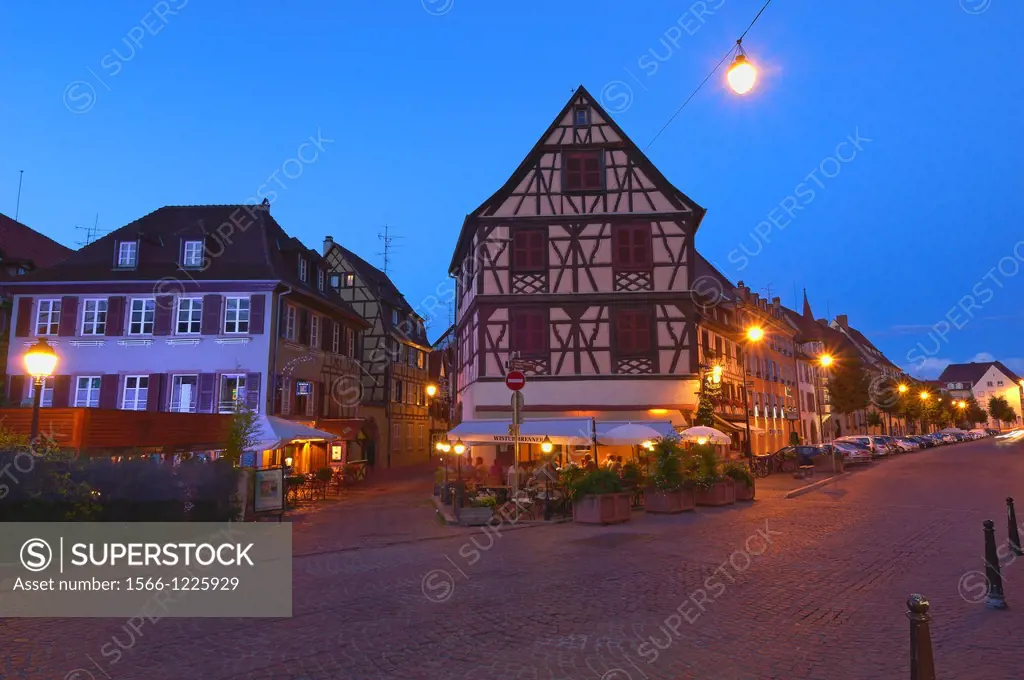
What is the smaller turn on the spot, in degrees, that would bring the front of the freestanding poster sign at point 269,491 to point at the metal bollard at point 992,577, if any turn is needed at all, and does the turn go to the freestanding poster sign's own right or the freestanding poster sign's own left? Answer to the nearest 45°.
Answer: approximately 45° to the freestanding poster sign's own left

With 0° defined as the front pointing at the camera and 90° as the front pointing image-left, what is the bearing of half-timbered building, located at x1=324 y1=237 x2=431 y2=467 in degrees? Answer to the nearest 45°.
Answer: approximately 315°

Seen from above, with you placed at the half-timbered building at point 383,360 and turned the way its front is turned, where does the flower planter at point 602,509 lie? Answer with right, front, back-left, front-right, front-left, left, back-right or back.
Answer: front-right

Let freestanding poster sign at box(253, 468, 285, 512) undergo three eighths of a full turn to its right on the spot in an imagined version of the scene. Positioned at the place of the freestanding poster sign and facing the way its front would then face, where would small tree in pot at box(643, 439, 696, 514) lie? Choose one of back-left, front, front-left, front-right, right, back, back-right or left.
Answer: back-right

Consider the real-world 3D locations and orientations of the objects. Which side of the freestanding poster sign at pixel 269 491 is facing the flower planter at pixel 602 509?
left

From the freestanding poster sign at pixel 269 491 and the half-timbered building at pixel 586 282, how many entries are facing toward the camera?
2

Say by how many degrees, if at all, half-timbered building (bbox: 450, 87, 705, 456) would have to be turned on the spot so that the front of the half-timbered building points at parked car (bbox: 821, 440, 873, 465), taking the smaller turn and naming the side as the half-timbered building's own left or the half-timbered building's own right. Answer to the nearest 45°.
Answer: approximately 135° to the half-timbered building's own left

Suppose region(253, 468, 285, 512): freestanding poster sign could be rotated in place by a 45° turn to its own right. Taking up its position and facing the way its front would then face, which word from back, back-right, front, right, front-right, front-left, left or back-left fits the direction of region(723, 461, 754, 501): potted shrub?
back-left

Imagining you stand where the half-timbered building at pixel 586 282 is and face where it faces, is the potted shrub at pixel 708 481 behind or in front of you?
in front

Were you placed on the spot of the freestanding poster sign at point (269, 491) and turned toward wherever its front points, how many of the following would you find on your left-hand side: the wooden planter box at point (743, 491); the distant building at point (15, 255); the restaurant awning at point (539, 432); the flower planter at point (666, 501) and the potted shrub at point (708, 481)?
4

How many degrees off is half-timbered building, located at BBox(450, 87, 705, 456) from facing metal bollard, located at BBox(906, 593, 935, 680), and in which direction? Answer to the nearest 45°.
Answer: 0° — it already faces it

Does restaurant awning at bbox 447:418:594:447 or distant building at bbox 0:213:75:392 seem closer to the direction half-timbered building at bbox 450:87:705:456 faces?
the restaurant awning

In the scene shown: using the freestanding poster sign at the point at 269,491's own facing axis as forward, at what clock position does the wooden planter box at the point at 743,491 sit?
The wooden planter box is roughly at 9 o'clock from the freestanding poster sign.
